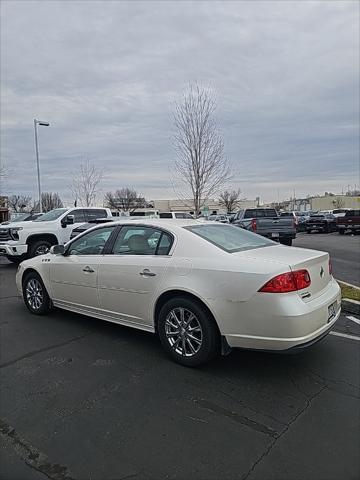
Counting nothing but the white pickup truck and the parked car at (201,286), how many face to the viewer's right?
0

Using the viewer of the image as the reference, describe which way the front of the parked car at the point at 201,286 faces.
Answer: facing away from the viewer and to the left of the viewer

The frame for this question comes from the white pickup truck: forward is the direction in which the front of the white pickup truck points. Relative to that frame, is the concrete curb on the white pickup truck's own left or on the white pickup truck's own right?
on the white pickup truck's own left

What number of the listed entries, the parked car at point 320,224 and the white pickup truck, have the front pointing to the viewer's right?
0

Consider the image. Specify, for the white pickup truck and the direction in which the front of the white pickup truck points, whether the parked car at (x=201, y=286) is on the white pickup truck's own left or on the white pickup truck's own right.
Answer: on the white pickup truck's own left

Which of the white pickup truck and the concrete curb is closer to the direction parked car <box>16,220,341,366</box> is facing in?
the white pickup truck

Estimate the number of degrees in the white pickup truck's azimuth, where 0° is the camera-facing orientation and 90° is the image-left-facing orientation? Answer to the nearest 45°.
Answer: approximately 45°
